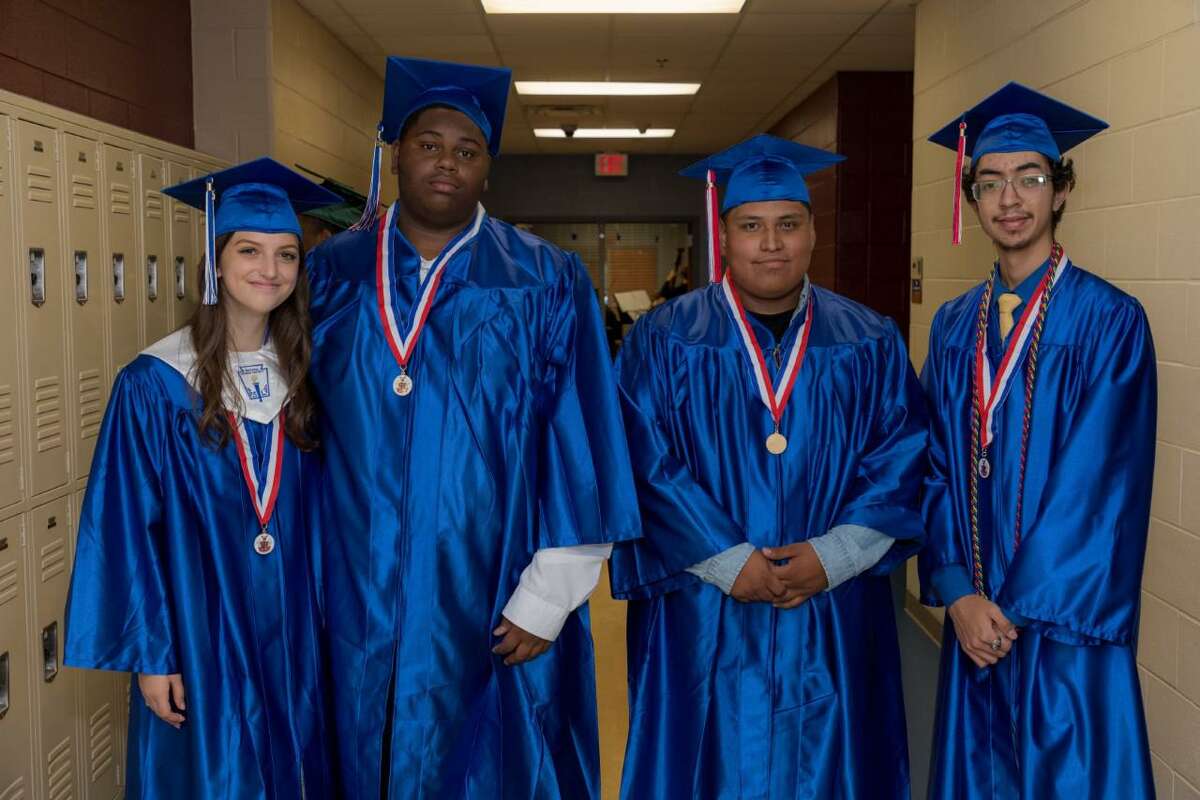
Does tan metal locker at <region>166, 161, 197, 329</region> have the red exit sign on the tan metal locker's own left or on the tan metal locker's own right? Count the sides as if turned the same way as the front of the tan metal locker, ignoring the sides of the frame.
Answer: on the tan metal locker's own left

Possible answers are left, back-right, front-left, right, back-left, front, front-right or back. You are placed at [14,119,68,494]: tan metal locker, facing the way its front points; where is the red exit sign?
left

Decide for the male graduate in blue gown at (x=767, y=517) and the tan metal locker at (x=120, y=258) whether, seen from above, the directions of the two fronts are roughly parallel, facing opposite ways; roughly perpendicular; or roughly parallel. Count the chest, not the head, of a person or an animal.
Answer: roughly perpendicular

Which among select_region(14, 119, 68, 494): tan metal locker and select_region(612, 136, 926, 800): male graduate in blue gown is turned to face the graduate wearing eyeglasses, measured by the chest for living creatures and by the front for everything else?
the tan metal locker

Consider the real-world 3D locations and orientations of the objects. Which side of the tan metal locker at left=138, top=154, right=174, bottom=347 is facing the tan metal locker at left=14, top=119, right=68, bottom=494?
right

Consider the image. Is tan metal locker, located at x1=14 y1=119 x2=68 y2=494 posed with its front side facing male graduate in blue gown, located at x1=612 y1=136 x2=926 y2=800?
yes

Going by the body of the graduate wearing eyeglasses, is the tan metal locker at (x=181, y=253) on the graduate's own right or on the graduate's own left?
on the graduate's own right

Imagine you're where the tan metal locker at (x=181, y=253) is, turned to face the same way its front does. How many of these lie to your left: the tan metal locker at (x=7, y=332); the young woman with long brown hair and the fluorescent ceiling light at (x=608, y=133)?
1

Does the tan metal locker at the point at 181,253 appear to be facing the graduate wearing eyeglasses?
yes

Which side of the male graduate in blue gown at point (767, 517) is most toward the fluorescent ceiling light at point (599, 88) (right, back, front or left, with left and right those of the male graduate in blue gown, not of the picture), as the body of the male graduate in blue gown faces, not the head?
back

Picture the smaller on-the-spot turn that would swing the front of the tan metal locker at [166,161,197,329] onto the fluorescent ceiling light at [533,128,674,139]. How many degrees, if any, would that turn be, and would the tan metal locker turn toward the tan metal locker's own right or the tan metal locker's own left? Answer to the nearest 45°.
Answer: approximately 90° to the tan metal locker's own left

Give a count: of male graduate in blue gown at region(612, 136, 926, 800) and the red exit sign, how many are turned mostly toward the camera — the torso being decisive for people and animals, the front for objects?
2
